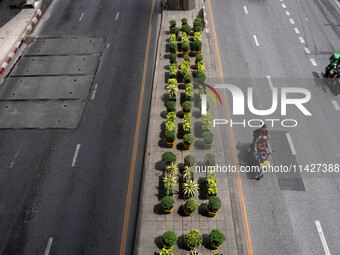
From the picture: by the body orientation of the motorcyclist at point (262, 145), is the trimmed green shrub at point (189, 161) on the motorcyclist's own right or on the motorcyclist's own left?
on the motorcyclist's own right

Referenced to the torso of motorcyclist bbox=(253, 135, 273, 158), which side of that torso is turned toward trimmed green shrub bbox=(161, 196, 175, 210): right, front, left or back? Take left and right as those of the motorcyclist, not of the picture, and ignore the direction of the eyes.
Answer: right

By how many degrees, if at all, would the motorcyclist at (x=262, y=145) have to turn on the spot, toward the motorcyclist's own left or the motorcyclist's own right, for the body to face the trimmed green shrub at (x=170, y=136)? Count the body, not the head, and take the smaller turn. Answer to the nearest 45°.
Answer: approximately 90° to the motorcyclist's own right

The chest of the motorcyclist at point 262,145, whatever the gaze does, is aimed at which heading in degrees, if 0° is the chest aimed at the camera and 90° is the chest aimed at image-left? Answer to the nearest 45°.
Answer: approximately 0°

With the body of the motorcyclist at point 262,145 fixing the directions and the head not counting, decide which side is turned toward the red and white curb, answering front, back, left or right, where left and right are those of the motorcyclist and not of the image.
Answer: right
